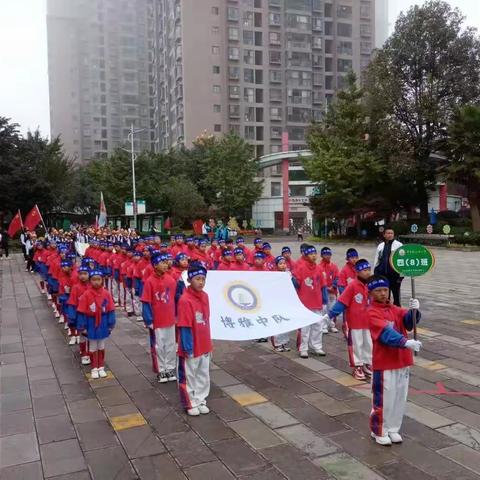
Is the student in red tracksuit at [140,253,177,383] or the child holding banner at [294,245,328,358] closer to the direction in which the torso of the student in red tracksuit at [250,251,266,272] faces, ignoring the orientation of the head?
the child holding banner

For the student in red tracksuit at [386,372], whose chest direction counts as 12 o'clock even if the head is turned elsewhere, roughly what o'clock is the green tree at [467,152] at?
The green tree is roughly at 8 o'clock from the student in red tracksuit.

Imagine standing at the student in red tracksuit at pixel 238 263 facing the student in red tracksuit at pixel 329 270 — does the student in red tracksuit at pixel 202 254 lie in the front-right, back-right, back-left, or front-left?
back-left

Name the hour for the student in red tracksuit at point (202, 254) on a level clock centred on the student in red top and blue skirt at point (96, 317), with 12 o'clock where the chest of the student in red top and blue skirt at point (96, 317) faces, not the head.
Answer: the student in red tracksuit at point (202, 254) is roughly at 7 o'clock from the student in red top and blue skirt at point (96, 317).

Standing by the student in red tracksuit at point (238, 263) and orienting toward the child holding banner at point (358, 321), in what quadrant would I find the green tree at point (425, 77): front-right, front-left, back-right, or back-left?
back-left

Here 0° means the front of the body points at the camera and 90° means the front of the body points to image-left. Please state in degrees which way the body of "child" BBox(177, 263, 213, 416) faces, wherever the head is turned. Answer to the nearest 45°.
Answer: approximately 315°

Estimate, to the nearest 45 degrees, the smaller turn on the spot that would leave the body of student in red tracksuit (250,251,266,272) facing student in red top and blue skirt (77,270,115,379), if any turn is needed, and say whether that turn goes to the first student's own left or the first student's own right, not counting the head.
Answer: approximately 90° to the first student's own right

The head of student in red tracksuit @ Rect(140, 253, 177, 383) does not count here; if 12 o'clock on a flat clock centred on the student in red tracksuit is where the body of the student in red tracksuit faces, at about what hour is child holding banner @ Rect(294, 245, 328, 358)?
The child holding banner is roughly at 10 o'clock from the student in red tracksuit.
